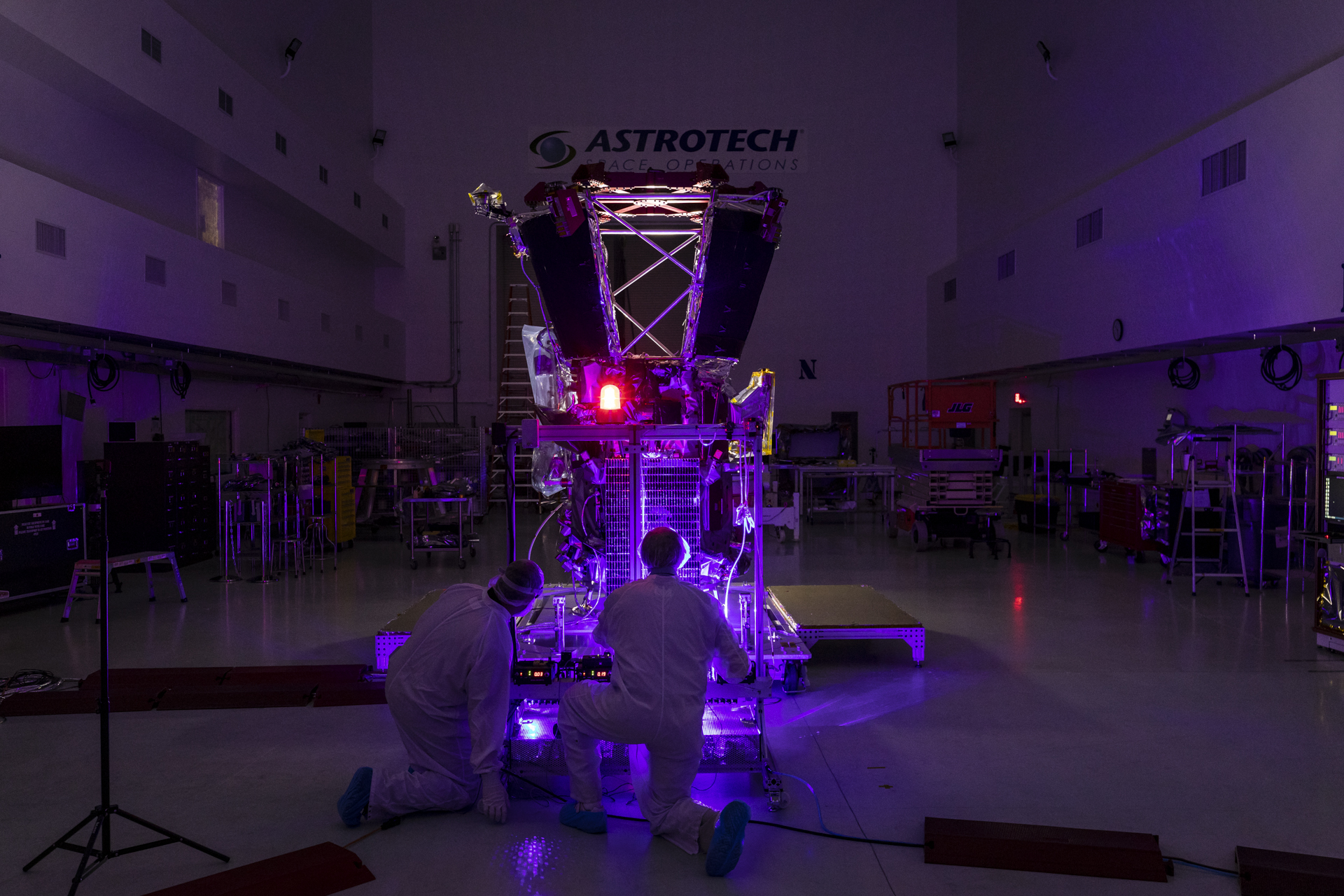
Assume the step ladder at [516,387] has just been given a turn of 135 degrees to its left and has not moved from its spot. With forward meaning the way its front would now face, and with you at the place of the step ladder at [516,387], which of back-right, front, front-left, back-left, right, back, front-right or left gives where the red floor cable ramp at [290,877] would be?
back-right

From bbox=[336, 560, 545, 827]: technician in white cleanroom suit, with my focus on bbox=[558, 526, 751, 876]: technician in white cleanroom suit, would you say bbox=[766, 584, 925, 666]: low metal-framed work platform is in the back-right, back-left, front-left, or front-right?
front-left

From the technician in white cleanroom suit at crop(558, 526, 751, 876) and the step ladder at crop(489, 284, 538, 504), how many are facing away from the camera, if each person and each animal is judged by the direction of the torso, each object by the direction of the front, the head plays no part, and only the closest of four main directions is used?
1

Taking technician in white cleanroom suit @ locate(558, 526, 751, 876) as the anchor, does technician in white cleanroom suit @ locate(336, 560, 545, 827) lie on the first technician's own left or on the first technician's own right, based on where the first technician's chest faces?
on the first technician's own left

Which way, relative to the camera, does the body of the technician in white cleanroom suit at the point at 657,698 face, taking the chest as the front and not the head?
away from the camera

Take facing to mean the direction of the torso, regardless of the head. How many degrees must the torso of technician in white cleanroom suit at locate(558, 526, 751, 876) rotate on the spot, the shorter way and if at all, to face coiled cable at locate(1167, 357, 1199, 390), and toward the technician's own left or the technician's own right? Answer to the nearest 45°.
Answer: approximately 45° to the technician's own right

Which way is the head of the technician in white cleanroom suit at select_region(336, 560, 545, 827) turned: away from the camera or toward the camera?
away from the camera

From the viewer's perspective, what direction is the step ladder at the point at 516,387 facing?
toward the camera

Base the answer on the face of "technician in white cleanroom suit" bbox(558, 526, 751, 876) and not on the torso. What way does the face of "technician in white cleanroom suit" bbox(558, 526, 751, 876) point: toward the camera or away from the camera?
away from the camera

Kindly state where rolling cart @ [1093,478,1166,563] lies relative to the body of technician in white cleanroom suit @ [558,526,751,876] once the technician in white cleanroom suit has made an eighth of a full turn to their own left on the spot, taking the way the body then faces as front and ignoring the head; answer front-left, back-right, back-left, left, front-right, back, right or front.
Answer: right

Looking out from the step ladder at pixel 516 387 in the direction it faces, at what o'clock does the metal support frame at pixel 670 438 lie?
The metal support frame is roughly at 12 o'clock from the step ladder.

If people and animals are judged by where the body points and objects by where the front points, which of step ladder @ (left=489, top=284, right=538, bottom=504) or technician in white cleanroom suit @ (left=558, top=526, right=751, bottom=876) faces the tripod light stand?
the step ladder

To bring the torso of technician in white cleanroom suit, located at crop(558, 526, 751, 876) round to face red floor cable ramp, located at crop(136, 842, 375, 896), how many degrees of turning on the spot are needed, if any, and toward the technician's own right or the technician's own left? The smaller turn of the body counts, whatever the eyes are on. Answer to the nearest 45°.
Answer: approximately 90° to the technician's own left

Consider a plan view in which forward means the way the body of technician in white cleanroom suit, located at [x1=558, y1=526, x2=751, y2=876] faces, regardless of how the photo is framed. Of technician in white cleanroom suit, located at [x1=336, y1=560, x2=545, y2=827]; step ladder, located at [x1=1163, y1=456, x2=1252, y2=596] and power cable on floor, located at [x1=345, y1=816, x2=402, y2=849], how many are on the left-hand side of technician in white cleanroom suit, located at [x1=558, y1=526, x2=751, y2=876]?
2

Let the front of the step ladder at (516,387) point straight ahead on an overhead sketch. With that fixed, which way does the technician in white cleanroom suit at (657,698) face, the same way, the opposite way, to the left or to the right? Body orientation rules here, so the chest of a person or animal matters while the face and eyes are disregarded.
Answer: the opposite way

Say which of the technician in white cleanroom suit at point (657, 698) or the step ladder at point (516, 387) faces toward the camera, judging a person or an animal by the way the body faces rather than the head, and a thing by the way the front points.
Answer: the step ladder
